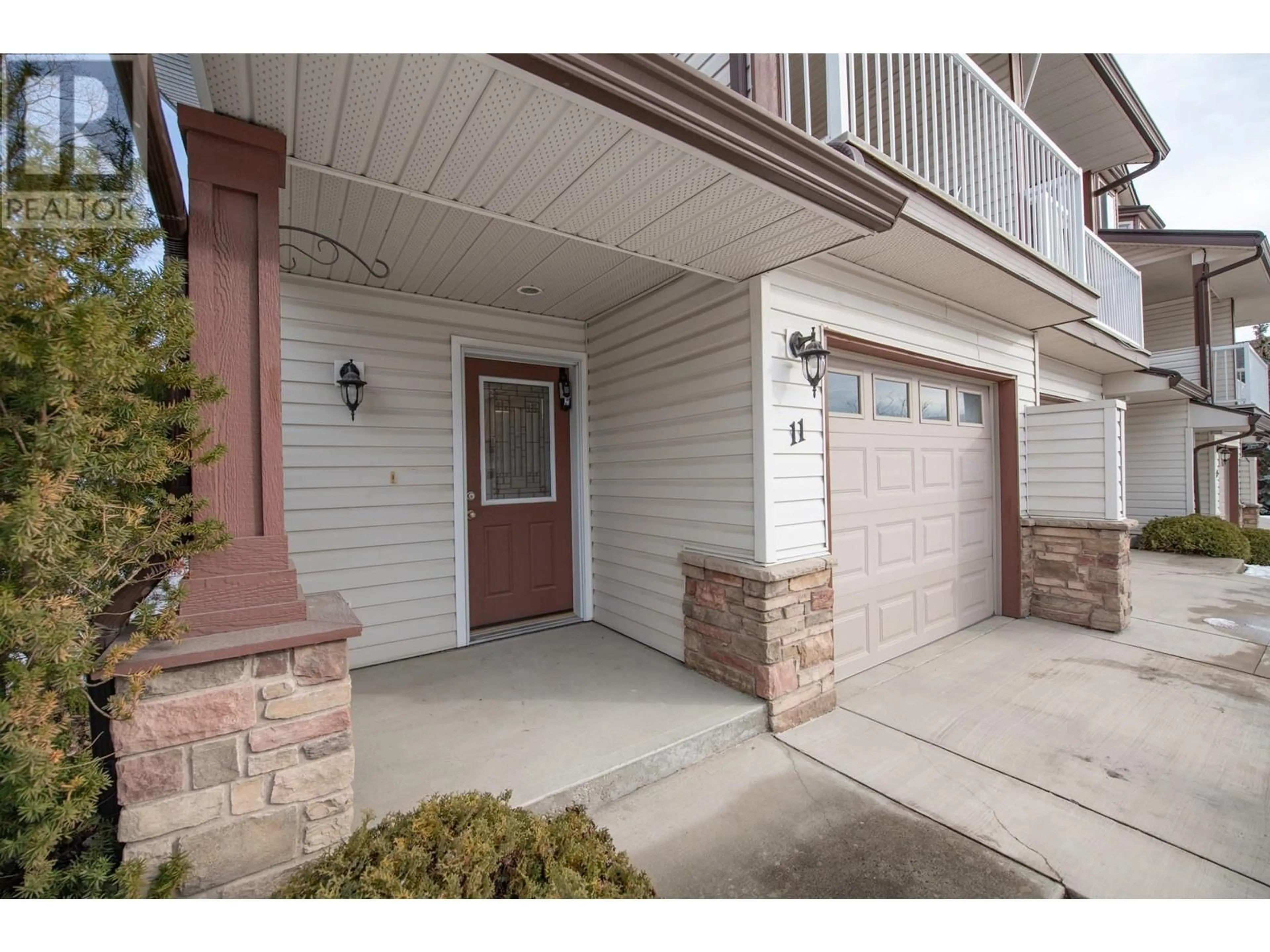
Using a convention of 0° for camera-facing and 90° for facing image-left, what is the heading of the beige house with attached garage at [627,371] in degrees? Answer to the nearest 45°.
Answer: approximately 315°

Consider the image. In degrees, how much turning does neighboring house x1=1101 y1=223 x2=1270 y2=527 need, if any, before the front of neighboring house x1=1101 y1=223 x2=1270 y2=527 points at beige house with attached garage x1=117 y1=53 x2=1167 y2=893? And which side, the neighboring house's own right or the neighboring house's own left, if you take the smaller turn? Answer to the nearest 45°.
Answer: approximately 90° to the neighboring house's own right

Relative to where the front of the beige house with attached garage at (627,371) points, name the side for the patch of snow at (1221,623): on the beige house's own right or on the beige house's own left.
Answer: on the beige house's own left

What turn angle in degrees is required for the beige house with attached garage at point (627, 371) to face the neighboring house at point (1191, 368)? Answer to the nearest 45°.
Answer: approximately 90° to its left

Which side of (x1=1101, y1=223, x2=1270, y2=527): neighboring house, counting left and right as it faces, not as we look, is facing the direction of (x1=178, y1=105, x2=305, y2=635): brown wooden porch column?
right

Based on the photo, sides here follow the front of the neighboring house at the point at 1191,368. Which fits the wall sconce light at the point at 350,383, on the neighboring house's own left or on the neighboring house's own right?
on the neighboring house's own right
